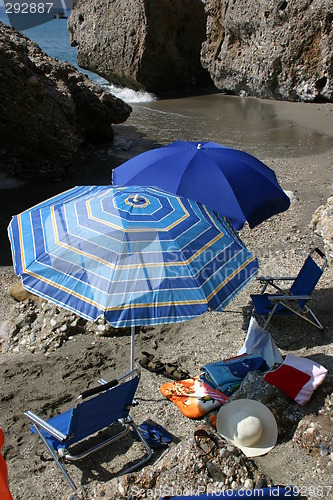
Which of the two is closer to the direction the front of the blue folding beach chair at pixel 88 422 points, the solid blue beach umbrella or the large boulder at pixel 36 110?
the large boulder

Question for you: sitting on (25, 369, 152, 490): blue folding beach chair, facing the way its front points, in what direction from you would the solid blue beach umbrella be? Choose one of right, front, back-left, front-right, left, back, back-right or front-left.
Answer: right

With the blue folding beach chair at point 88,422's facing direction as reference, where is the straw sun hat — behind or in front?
behind

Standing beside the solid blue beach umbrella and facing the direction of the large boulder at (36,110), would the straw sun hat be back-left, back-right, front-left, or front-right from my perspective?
back-left

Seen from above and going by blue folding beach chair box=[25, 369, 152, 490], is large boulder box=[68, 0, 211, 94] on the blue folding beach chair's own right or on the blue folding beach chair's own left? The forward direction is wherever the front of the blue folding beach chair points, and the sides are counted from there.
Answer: on the blue folding beach chair's own right

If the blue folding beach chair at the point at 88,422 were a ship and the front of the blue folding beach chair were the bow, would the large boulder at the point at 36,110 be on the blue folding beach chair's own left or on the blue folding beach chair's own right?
on the blue folding beach chair's own right
